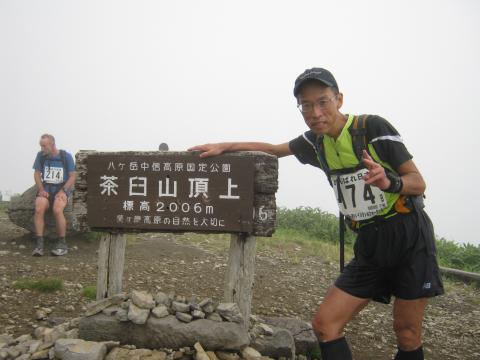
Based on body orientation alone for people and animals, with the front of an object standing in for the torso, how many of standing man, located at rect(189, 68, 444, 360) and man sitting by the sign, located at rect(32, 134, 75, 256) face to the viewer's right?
0

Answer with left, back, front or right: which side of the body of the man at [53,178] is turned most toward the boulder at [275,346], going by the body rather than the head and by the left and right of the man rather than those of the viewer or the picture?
front

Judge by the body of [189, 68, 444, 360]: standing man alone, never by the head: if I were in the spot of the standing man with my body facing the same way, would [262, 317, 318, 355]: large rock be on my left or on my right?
on my right

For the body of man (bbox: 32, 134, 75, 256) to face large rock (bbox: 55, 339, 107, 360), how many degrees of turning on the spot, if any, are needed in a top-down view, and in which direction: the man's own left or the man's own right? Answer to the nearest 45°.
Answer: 0° — they already face it

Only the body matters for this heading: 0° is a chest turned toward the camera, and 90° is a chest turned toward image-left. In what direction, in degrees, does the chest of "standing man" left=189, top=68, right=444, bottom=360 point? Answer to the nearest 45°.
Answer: approximately 45°

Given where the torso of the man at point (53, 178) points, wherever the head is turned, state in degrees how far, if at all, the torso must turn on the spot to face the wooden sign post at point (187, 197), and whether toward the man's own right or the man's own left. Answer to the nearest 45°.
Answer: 0° — they already face it

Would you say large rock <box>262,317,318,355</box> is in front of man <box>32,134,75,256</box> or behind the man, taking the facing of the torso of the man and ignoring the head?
in front

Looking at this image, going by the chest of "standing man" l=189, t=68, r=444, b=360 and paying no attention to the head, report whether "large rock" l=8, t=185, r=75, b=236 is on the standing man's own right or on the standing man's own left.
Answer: on the standing man's own right

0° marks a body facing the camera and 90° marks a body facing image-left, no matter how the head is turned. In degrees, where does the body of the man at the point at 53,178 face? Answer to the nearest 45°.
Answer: approximately 0°
